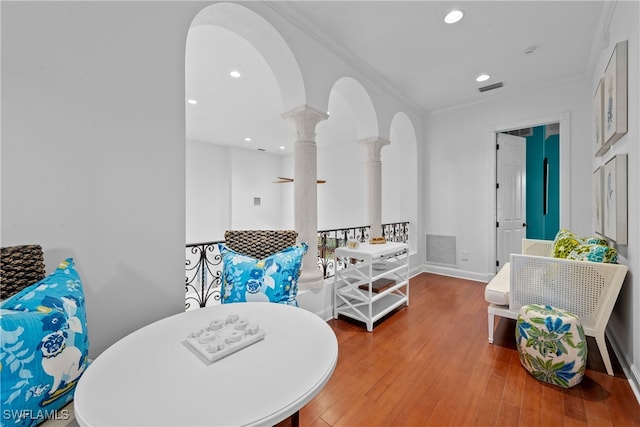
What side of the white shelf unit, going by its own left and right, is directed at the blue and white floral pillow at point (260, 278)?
right

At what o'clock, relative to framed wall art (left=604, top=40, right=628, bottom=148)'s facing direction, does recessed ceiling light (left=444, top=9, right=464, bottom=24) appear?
The recessed ceiling light is roughly at 11 o'clock from the framed wall art.

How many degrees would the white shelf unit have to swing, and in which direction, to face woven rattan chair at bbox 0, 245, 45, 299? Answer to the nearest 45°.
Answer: approximately 90° to its right

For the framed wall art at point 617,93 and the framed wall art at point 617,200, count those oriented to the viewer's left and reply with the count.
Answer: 2

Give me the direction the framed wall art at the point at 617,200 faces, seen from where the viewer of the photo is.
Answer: facing to the left of the viewer

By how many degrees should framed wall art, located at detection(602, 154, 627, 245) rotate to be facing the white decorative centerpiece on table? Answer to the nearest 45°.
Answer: approximately 90° to its left

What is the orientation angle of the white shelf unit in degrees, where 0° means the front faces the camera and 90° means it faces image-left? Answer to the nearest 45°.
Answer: approximately 315°

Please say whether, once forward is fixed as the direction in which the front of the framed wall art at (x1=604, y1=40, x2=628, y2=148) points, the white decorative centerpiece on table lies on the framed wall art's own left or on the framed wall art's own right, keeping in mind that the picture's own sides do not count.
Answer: on the framed wall art's own left

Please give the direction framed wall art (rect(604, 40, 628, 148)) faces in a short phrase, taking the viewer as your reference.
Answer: facing to the left of the viewer

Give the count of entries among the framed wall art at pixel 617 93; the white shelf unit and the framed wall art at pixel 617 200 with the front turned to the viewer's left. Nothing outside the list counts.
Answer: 2
